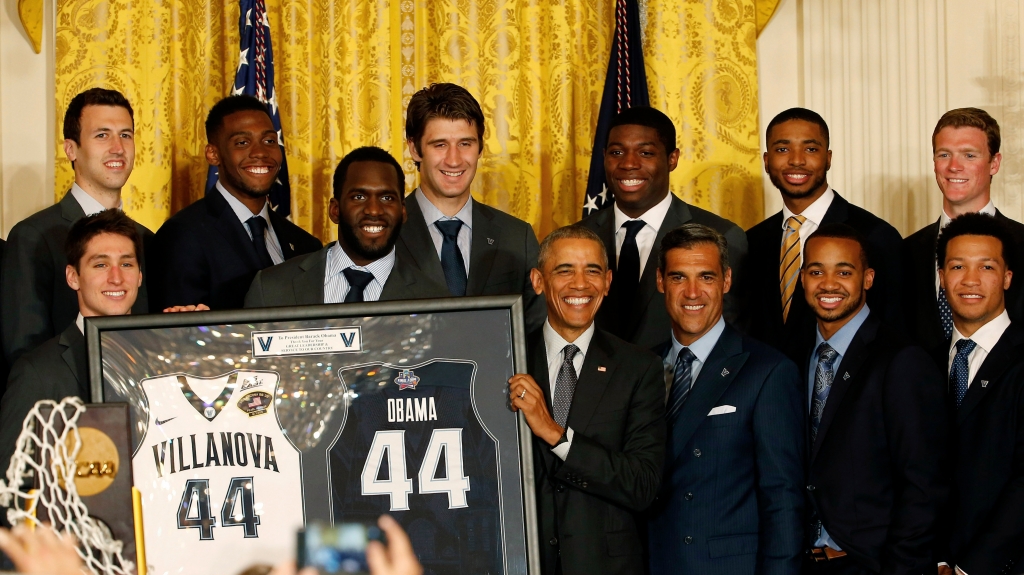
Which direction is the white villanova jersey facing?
toward the camera

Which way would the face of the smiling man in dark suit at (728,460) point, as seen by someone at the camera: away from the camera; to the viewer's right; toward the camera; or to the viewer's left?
toward the camera

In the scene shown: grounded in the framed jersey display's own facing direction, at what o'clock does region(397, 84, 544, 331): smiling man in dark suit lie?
The smiling man in dark suit is roughly at 7 o'clock from the framed jersey display.

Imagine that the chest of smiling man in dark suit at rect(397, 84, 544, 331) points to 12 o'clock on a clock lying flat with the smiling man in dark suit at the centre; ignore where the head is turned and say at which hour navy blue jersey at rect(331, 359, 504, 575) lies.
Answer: The navy blue jersey is roughly at 12 o'clock from the smiling man in dark suit.

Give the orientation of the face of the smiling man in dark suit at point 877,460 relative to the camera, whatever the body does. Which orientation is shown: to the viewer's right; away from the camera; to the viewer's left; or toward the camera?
toward the camera

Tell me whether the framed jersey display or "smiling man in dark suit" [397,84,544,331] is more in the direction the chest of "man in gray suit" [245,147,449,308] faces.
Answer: the framed jersey display

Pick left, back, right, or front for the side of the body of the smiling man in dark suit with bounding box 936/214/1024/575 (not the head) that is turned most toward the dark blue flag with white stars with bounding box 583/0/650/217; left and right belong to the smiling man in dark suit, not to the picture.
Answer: right

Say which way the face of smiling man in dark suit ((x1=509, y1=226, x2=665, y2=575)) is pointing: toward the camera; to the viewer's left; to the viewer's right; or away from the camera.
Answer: toward the camera

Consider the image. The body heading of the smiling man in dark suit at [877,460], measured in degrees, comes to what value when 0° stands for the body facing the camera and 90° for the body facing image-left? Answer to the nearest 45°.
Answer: approximately 45°

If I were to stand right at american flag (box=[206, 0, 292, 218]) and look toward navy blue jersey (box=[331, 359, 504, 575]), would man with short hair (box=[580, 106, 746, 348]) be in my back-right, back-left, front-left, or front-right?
front-left

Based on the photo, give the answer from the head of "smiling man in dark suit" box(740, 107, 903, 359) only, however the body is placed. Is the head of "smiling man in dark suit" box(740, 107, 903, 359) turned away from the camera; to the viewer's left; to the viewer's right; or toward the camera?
toward the camera
